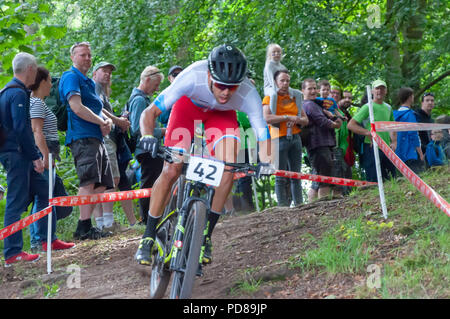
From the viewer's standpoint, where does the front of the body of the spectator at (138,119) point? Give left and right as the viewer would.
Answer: facing to the right of the viewer

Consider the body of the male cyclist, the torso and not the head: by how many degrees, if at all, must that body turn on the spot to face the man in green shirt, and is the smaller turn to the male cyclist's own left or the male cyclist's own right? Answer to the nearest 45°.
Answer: approximately 135° to the male cyclist's own left

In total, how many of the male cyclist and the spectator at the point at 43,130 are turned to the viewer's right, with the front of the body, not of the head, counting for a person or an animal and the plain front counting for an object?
1

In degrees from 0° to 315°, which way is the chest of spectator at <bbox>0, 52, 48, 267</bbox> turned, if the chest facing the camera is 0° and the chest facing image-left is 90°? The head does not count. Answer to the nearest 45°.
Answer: approximately 270°

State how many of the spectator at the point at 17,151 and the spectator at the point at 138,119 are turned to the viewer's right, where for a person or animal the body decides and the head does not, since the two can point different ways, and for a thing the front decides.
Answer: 2

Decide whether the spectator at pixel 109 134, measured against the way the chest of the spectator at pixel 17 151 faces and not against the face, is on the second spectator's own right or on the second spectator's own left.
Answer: on the second spectator's own left

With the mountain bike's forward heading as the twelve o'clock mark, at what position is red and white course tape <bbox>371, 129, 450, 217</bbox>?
The red and white course tape is roughly at 8 o'clock from the mountain bike.

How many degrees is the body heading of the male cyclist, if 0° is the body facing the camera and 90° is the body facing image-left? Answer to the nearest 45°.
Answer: approximately 0°

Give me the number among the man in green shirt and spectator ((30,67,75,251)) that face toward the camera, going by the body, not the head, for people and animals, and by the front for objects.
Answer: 1
